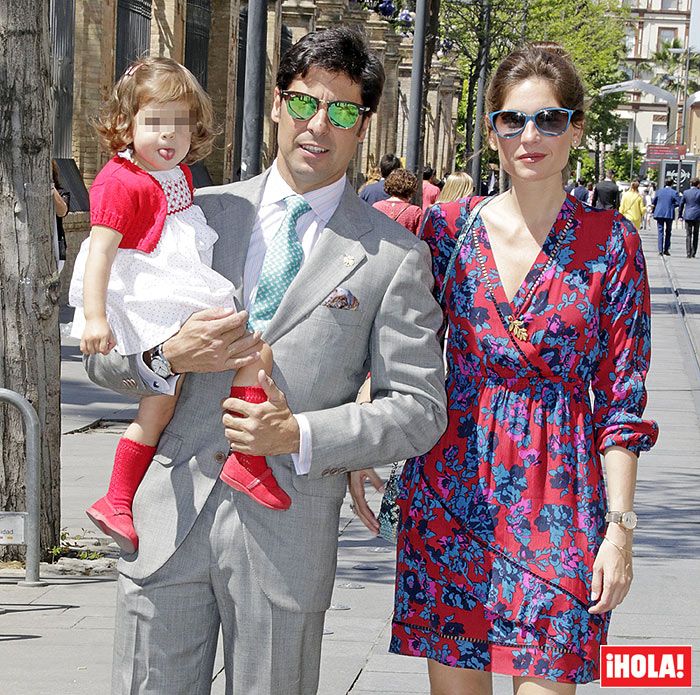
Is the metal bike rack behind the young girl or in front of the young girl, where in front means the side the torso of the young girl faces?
behind

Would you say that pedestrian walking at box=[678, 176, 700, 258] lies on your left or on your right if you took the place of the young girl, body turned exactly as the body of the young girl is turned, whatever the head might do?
on your left

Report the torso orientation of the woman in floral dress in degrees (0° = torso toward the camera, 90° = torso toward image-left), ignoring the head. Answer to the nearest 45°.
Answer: approximately 0°

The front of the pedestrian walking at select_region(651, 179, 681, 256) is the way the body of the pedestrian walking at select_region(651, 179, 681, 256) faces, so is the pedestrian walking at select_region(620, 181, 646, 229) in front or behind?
behind

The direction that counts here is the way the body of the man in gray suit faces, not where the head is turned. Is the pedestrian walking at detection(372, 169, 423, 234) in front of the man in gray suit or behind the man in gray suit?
behind
